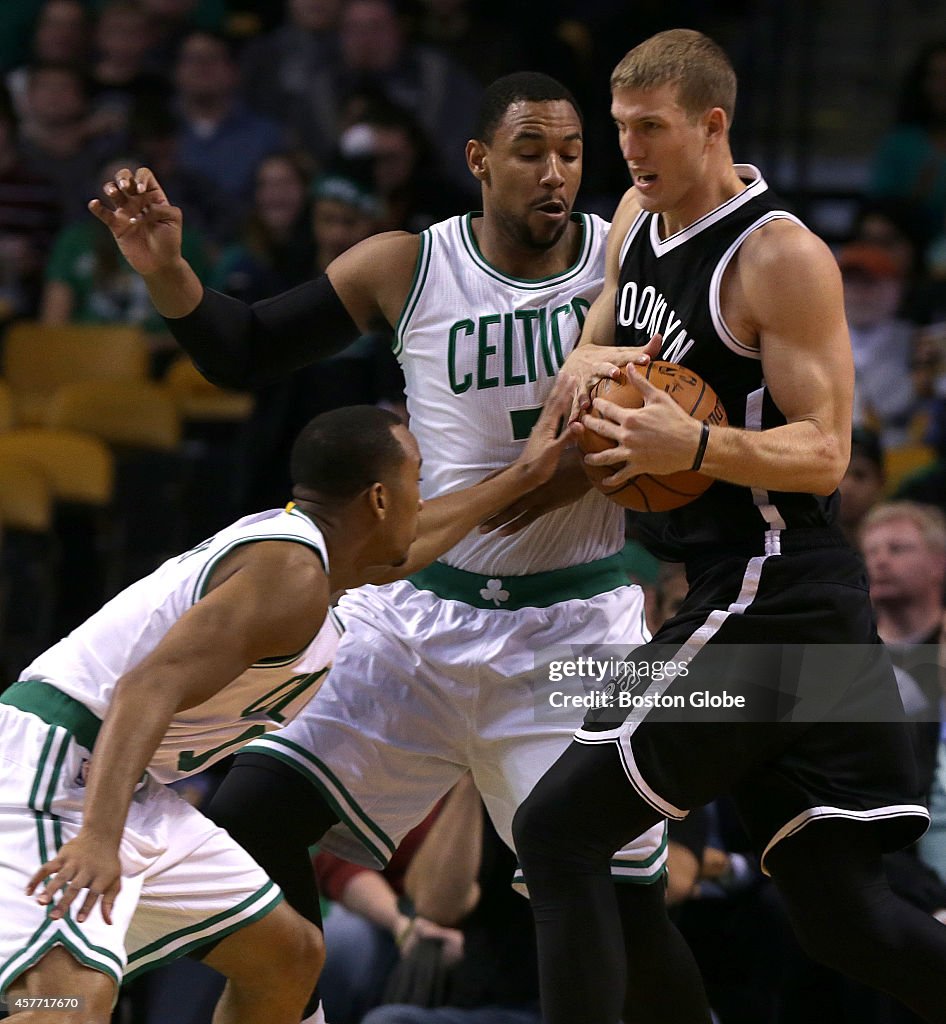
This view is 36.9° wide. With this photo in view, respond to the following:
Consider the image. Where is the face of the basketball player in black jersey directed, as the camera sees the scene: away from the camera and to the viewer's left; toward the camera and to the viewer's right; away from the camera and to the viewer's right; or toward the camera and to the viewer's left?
toward the camera and to the viewer's left

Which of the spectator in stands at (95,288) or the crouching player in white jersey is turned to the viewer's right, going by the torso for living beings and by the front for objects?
the crouching player in white jersey

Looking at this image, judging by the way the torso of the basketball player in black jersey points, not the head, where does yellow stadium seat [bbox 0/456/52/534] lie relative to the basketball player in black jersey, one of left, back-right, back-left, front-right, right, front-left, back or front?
right

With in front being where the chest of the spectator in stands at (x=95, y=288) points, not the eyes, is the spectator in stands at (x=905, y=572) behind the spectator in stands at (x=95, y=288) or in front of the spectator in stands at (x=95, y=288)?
in front

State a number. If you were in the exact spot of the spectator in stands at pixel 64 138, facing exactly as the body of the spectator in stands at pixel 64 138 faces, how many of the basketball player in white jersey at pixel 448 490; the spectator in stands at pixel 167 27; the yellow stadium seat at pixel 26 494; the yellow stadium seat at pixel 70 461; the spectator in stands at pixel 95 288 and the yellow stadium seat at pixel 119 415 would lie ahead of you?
5

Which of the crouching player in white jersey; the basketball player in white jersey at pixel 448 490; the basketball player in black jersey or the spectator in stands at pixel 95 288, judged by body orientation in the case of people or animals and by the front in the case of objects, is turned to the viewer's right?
the crouching player in white jersey

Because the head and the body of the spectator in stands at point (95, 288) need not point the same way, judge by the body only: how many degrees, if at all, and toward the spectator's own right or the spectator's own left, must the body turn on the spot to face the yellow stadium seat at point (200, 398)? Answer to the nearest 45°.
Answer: approximately 45° to the spectator's own left

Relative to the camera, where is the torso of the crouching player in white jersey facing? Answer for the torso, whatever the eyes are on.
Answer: to the viewer's right
